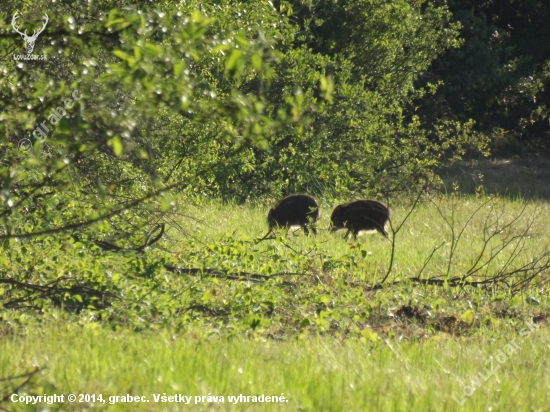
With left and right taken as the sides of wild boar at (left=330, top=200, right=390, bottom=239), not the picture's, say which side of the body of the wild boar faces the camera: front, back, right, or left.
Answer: left

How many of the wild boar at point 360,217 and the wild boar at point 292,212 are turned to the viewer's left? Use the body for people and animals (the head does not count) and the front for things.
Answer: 2

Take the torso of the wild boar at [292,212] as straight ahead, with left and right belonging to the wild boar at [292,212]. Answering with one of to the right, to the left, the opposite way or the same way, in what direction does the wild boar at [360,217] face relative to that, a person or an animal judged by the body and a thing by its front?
the same way

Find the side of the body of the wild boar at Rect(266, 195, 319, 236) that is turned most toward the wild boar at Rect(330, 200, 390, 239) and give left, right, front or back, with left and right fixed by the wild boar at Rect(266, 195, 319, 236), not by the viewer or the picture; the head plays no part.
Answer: back

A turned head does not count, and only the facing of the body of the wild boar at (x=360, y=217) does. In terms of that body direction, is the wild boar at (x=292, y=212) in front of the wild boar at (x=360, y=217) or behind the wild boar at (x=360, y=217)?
in front

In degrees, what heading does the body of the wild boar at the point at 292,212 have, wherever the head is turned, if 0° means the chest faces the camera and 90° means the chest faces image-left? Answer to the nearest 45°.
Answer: approximately 90°
